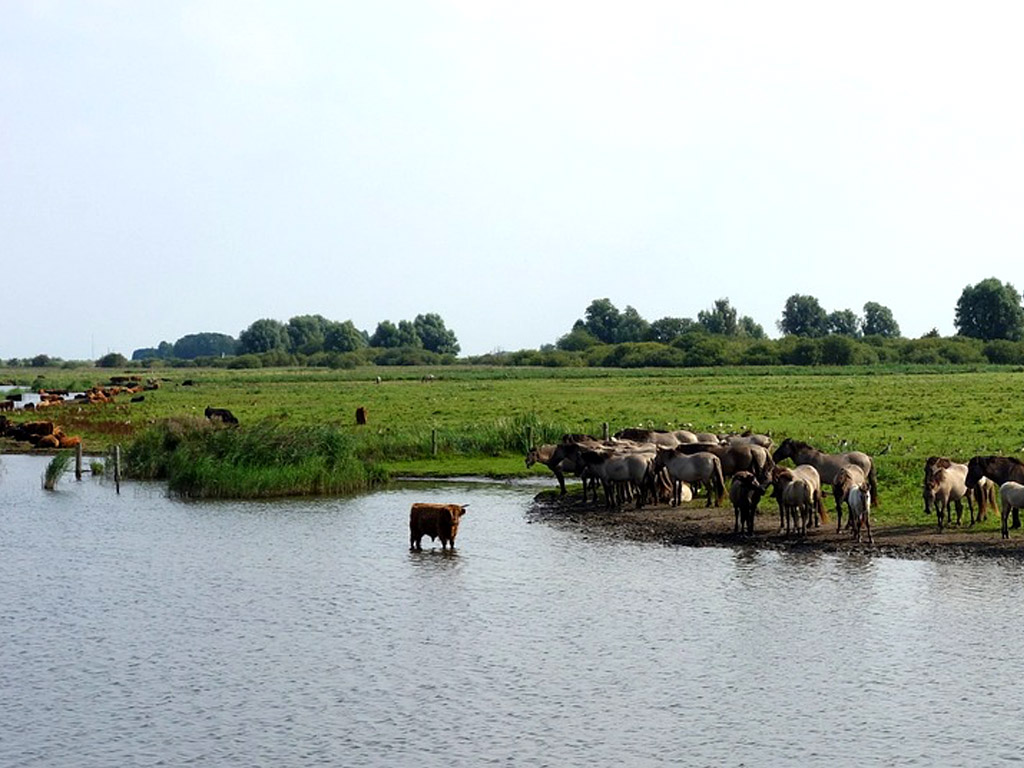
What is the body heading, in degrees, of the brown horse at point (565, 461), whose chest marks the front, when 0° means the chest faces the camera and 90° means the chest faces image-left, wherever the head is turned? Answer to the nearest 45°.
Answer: approximately 90°

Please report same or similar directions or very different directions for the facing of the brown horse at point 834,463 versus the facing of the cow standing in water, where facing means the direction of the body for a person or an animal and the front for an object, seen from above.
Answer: very different directions

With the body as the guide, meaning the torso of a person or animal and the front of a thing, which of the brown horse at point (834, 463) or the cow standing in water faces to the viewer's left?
the brown horse

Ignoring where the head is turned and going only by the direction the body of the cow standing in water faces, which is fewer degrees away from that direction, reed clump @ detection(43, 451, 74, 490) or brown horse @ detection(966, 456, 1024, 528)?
the brown horse

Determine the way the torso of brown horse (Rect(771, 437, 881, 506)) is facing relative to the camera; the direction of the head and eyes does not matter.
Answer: to the viewer's left

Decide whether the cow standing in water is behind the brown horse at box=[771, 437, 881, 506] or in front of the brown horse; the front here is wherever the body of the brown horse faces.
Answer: in front

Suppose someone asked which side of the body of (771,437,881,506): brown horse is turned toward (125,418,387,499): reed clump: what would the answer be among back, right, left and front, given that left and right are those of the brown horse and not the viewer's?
front

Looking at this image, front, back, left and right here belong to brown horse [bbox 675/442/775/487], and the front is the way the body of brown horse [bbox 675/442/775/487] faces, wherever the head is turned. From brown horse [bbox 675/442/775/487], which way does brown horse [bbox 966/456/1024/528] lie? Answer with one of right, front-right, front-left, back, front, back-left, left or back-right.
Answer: back-left

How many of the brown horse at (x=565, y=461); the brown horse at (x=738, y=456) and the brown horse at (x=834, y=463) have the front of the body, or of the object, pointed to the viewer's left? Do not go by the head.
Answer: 3

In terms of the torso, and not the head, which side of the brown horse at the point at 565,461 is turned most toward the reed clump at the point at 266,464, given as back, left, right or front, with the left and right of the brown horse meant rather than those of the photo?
front

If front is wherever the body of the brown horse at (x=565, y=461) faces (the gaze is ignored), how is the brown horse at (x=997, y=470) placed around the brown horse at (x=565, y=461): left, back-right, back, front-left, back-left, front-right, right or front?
back-left

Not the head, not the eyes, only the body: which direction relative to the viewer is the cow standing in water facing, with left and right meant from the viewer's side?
facing the viewer and to the right of the viewer

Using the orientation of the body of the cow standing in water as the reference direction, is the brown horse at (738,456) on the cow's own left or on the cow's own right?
on the cow's own left

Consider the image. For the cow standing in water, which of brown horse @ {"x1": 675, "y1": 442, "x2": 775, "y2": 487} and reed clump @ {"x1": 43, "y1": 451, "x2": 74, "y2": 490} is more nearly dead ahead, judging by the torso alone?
the brown horse

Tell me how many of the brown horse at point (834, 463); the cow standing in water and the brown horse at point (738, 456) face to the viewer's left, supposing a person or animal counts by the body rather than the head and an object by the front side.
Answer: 2

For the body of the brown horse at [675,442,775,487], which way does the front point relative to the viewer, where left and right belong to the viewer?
facing to the left of the viewer

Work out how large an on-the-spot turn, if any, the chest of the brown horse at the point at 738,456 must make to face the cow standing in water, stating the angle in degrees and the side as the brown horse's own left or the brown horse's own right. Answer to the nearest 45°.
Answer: approximately 45° to the brown horse's own left
